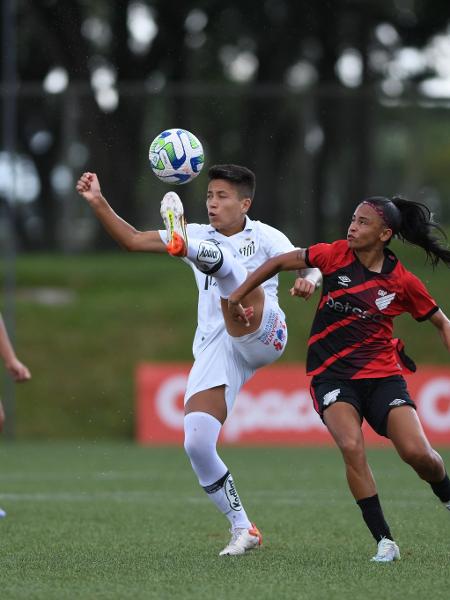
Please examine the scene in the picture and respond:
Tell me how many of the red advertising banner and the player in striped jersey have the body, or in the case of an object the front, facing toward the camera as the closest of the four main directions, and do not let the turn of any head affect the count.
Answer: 2

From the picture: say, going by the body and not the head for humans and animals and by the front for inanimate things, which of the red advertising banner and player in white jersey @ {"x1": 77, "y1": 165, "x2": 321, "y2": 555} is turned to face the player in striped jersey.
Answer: the red advertising banner

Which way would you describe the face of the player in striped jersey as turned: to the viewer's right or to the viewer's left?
to the viewer's left

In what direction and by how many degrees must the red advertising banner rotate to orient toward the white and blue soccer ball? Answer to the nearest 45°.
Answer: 0° — it already faces it

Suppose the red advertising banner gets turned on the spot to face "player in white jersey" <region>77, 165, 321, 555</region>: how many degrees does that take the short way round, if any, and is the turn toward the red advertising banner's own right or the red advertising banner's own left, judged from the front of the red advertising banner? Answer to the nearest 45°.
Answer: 0° — it already faces them

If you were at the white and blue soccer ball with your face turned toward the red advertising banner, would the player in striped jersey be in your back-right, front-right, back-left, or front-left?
back-right

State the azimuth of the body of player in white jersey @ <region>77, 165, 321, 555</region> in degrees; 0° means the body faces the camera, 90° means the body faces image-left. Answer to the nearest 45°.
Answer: approximately 45°

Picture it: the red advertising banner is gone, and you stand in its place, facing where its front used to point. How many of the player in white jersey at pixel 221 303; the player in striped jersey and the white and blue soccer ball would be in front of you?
3

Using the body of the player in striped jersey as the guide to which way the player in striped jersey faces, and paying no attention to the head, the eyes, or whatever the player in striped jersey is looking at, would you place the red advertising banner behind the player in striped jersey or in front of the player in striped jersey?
behind

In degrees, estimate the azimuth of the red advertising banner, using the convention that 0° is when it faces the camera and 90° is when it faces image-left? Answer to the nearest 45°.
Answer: approximately 0°
